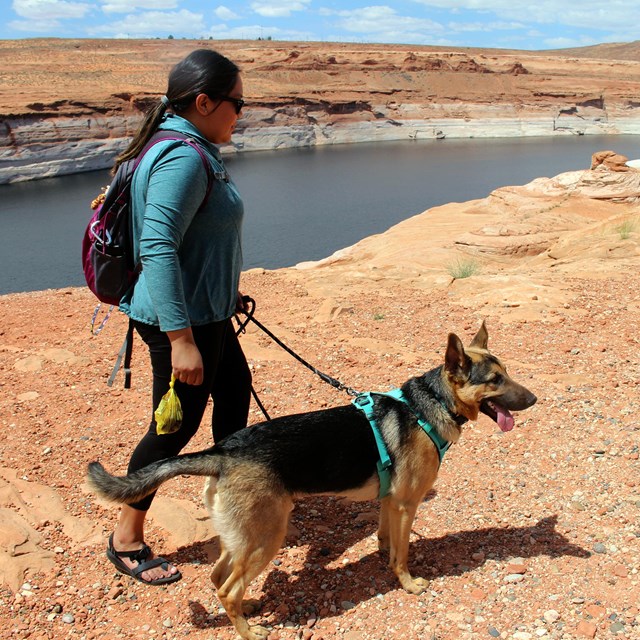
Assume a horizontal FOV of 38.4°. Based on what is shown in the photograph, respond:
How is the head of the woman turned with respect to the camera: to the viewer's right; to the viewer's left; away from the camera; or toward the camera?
to the viewer's right

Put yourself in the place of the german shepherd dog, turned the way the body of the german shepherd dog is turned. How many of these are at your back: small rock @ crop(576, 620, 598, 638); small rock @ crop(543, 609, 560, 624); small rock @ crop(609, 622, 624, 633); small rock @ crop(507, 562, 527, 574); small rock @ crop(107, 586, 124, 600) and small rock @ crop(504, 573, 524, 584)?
1

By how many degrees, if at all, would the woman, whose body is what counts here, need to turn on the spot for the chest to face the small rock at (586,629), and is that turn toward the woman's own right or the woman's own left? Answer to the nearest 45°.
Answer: approximately 45° to the woman's own right

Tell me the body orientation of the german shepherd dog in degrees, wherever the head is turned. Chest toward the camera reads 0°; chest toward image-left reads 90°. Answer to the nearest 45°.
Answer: approximately 270°

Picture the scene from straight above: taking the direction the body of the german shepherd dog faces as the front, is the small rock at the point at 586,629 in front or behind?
in front

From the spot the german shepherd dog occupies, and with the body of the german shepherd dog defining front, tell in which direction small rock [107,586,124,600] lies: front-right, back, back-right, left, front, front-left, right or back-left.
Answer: back

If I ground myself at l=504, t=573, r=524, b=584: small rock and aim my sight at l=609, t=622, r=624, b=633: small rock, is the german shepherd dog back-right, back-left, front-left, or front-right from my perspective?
back-right

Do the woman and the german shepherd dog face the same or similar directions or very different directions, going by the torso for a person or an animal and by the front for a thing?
same or similar directions

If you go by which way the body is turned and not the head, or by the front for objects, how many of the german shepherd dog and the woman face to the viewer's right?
2

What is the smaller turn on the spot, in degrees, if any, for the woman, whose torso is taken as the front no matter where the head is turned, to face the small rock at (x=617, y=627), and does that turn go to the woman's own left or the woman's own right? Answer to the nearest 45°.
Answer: approximately 45° to the woman's own right

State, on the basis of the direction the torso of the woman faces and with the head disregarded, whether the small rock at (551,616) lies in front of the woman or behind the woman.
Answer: in front

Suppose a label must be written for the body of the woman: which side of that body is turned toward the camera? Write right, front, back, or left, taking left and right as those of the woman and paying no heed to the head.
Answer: right
